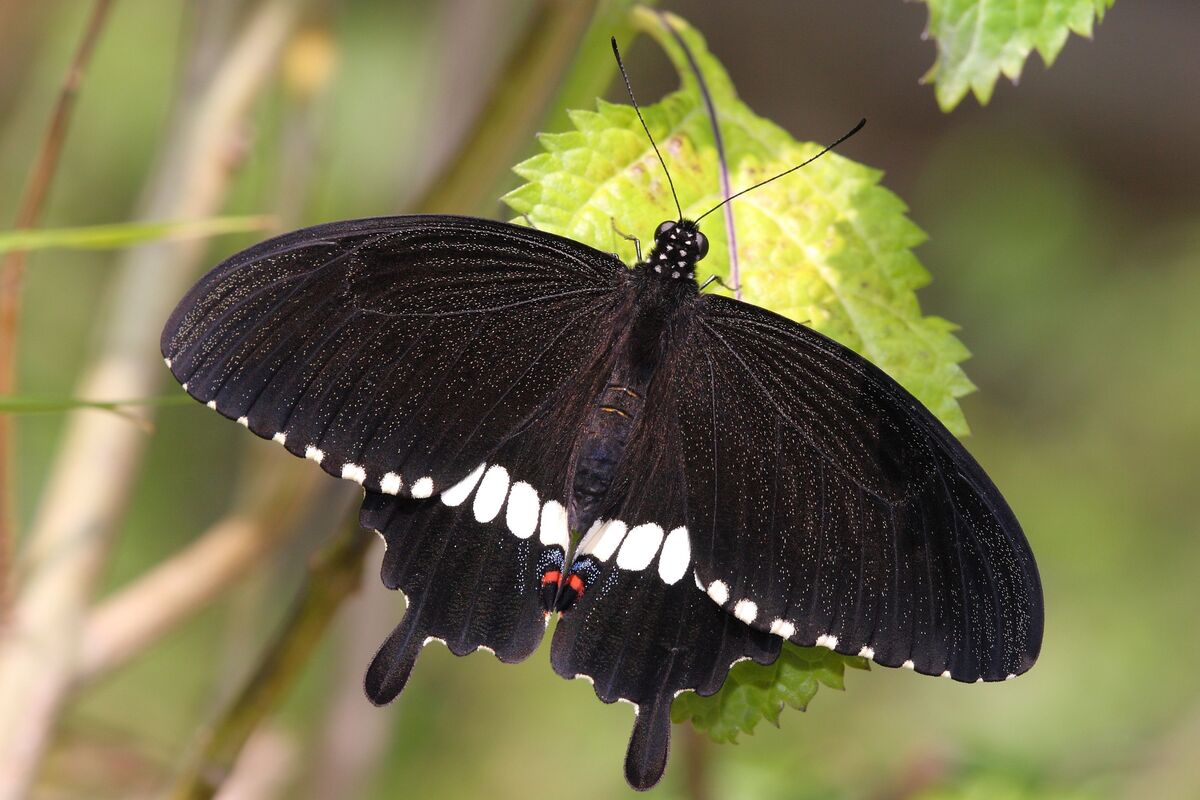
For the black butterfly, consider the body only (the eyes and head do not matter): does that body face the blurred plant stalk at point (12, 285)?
no

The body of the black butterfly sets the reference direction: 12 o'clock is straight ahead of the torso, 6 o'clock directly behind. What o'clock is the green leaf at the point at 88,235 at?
The green leaf is roughly at 8 o'clock from the black butterfly.

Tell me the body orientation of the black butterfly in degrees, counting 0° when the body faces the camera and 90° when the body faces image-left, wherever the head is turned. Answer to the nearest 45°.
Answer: approximately 180°
